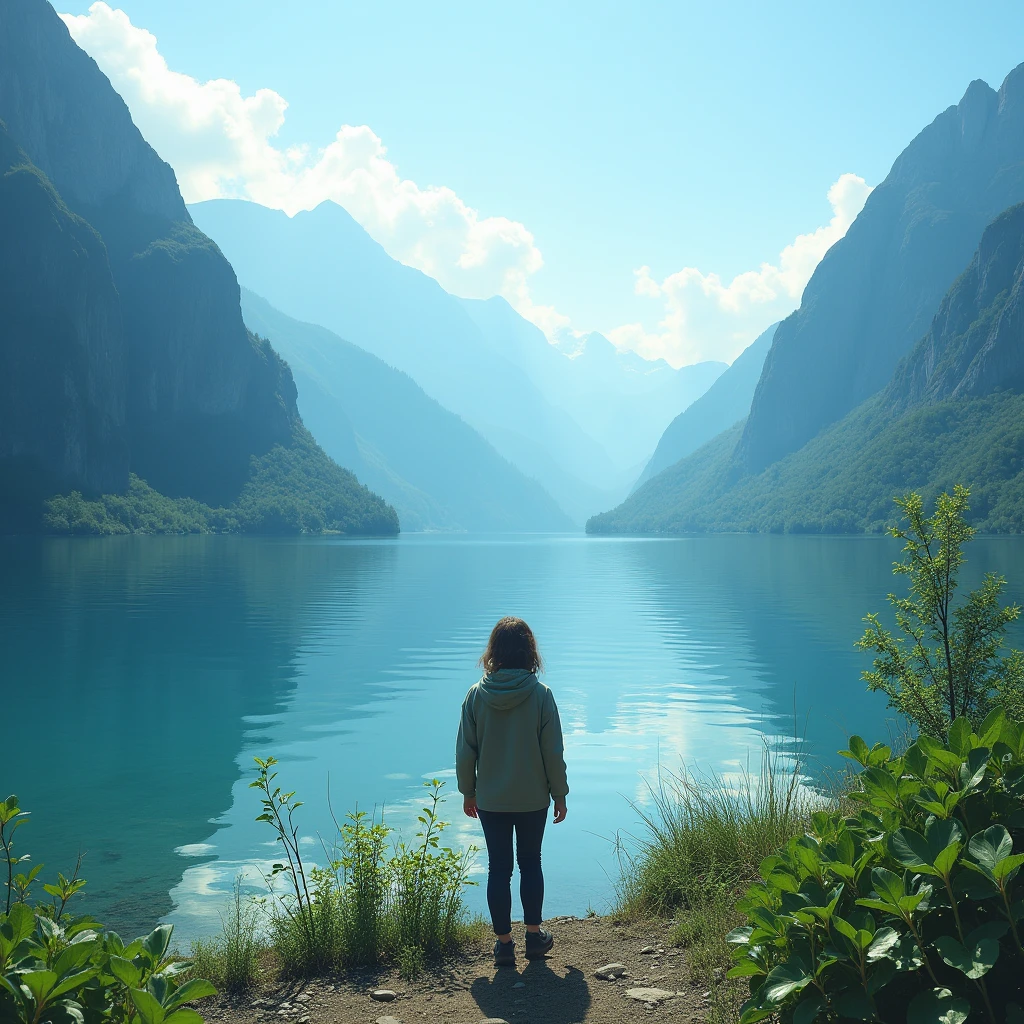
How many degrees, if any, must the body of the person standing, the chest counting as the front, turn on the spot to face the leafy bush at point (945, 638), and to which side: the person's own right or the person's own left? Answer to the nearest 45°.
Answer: approximately 45° to the person's own right

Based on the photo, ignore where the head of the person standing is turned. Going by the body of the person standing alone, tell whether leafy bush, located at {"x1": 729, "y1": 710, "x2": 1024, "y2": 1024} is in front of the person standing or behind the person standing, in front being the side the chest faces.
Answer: behind

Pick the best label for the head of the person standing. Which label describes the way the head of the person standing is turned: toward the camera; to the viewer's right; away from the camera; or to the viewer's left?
away from the camera

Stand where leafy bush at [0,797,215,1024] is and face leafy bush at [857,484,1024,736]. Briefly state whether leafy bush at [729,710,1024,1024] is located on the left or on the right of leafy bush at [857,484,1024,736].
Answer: right

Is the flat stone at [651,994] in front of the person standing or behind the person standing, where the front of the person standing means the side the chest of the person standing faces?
behind

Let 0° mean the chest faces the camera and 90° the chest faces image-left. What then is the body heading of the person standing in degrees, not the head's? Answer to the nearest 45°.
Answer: approximately 180°

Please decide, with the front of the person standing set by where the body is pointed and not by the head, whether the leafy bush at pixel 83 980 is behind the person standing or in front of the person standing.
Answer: behind
